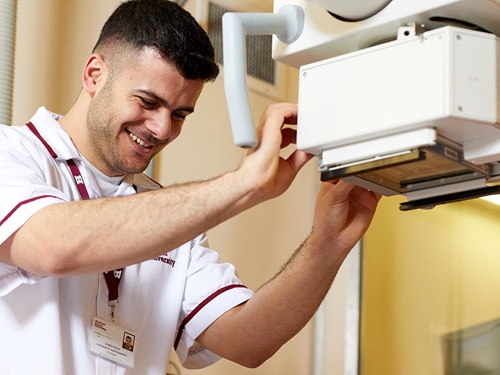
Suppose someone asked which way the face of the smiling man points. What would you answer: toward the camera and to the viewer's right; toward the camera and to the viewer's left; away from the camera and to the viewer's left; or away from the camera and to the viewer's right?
toward the camera and to the viewer's right

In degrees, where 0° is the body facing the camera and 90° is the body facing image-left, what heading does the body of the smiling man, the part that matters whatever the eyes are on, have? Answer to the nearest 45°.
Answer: approximately 315°
